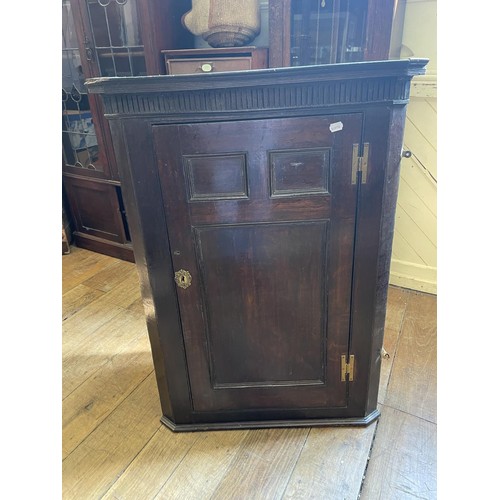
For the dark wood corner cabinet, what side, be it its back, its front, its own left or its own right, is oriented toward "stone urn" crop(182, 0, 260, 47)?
back

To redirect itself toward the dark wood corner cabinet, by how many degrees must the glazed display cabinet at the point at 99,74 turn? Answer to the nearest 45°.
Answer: approximately 45° to its left

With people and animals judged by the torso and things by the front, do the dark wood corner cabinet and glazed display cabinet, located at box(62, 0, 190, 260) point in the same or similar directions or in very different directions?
same or similar directions

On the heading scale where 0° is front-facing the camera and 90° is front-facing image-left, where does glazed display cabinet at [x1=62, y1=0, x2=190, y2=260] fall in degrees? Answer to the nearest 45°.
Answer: approximately 45°

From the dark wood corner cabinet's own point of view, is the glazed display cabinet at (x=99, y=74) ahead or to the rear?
to the rear

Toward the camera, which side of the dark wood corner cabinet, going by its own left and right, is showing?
front

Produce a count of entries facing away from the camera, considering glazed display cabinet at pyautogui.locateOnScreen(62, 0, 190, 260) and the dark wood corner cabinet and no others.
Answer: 0

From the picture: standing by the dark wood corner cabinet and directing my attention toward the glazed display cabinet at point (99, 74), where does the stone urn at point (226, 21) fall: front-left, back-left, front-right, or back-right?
front-right
